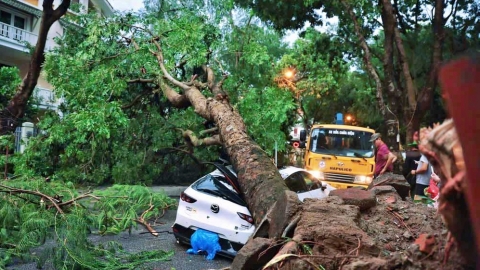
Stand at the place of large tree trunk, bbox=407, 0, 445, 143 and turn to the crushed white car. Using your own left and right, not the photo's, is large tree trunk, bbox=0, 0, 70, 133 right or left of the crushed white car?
right

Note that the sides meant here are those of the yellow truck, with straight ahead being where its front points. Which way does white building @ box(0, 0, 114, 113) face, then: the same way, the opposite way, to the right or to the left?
to the left

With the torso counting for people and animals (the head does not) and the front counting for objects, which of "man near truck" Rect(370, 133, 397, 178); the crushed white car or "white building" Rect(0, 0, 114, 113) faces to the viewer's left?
the man near truck

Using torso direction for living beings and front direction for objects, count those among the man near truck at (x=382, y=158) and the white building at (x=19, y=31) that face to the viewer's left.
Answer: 1

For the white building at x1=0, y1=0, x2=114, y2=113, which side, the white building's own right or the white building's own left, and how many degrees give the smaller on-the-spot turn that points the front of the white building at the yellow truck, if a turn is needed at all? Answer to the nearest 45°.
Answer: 0° — it already faces it

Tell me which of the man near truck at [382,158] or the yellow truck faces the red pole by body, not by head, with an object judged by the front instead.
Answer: the yellow truck

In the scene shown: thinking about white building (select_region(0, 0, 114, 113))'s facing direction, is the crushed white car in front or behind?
in front

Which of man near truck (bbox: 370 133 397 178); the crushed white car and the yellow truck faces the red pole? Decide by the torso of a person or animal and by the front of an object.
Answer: the yellow truck

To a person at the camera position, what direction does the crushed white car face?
facing away from the viewer and to the right of the viewer

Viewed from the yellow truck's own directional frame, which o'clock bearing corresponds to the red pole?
The red pole is roughly at 12 o'clock from the yellow truck.

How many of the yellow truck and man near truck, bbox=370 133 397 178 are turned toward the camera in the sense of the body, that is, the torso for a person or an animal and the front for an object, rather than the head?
1

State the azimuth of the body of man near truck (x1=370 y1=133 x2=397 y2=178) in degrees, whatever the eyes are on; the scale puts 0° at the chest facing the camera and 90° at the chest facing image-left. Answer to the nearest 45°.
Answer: approximately 90°
